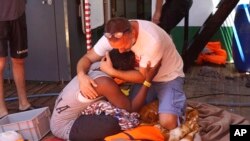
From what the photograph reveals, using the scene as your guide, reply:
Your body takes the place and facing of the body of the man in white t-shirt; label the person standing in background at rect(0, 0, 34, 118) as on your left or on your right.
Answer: on your right

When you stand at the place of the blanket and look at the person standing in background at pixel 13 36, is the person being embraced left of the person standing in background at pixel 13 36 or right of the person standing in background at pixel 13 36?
left

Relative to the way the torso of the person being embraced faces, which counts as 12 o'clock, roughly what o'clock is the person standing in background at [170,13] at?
The person standing in background is roughly at 10 o'clock from the person being embraced.

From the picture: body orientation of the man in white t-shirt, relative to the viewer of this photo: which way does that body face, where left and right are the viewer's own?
facing the viewer and to the left of the viewer

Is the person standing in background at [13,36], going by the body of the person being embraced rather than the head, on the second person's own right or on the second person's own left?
on the second person's own left

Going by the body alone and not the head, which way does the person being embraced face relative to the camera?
to the viewer's right

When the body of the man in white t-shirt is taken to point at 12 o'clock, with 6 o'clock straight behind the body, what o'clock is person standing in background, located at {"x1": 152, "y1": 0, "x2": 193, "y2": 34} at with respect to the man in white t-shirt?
The person standing in background is roughly at 5 o'clock from the man in white t-shirt.

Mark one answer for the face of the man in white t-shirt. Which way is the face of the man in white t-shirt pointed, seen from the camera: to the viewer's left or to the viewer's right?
to the viewer's left

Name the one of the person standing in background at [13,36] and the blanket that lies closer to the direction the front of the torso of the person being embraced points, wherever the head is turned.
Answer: the blanket

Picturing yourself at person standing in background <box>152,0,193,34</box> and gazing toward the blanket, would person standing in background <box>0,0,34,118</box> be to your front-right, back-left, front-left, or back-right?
front-right
